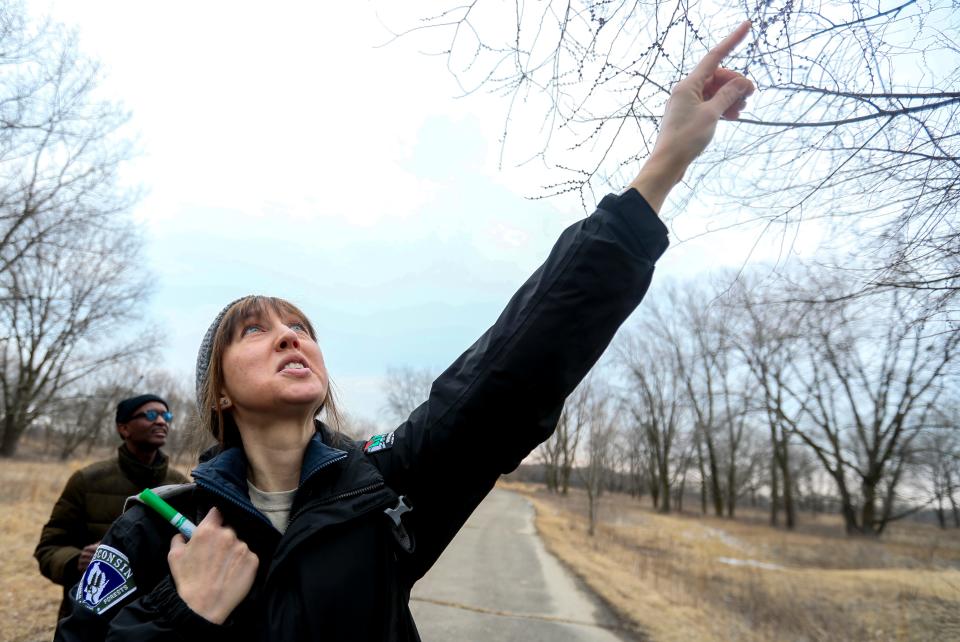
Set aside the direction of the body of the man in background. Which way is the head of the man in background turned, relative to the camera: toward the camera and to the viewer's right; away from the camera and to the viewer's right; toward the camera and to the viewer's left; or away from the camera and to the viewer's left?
toward the camera and to the viewer's right
